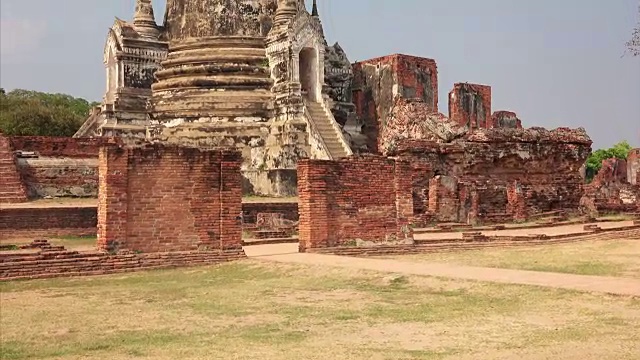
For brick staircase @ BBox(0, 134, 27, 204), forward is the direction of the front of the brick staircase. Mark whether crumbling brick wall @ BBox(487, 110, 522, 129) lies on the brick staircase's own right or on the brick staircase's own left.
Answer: on the brick staircase's own left
